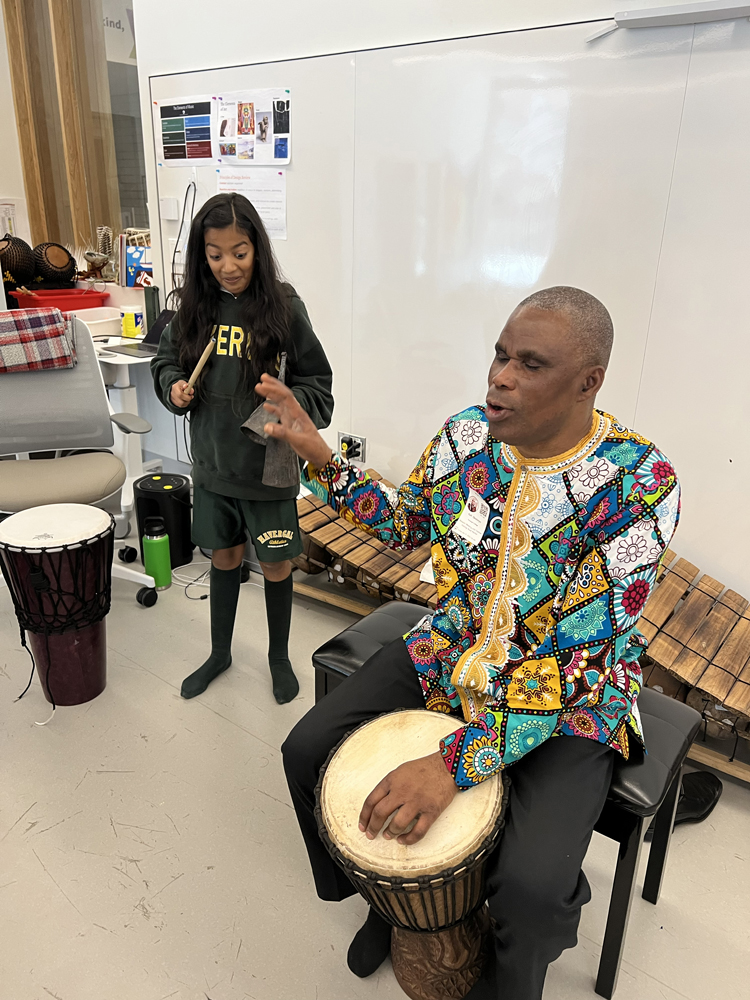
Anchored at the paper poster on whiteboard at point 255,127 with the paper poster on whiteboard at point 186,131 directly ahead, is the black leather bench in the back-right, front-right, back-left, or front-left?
back-left

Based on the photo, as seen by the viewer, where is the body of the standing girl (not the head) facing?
toward the camera

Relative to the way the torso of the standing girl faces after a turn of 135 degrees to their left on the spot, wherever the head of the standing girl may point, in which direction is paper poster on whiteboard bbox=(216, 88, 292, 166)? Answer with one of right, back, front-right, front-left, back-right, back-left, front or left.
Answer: front-left

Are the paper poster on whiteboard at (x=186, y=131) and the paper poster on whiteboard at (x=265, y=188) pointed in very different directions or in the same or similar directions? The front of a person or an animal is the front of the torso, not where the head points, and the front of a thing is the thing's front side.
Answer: same or similar directions

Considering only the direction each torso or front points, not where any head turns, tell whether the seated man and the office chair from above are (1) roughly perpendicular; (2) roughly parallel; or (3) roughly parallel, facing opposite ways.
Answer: roughly perpendicular

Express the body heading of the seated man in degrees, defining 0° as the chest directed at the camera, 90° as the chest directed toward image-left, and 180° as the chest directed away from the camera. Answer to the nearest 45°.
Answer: approximately 45°

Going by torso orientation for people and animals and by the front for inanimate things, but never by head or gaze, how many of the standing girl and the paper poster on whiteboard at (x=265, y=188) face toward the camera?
2

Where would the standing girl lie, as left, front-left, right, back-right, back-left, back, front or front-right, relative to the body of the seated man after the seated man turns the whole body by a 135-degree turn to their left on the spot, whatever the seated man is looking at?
back-left

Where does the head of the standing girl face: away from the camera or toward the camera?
toward the camera

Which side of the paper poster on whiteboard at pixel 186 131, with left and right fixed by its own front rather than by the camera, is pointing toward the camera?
front

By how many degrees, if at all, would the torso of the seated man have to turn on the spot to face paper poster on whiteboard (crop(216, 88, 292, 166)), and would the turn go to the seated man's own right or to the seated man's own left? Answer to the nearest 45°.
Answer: approximately 90° to the seated man's own right
